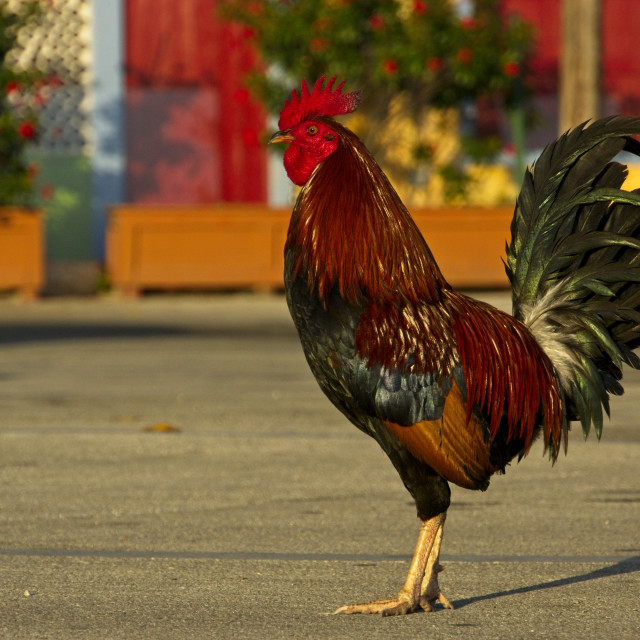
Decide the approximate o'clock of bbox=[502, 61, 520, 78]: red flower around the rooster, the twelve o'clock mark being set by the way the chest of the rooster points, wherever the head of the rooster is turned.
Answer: The red flower is roughly at 3 o'clock from the rooster.

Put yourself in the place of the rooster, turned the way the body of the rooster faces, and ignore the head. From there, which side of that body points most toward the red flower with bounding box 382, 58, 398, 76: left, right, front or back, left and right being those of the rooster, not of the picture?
right

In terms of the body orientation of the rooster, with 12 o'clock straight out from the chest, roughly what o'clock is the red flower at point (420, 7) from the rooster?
The red flower is roughly at 3 o'clock from the rooster.

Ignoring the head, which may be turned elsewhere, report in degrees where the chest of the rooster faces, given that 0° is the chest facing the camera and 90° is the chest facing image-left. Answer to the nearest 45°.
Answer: approximately 90°

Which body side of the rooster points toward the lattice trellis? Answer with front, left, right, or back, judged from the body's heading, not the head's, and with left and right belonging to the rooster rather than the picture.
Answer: right

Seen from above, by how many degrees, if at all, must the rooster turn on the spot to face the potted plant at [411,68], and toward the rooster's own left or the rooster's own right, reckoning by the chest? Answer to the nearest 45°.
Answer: approximately 90° to the rooster's own right

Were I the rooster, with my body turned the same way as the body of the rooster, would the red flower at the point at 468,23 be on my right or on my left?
on my right

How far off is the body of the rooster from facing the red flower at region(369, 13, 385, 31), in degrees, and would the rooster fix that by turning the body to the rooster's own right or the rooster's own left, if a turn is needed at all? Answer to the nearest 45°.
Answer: approximately 90° to the rooster's own right
